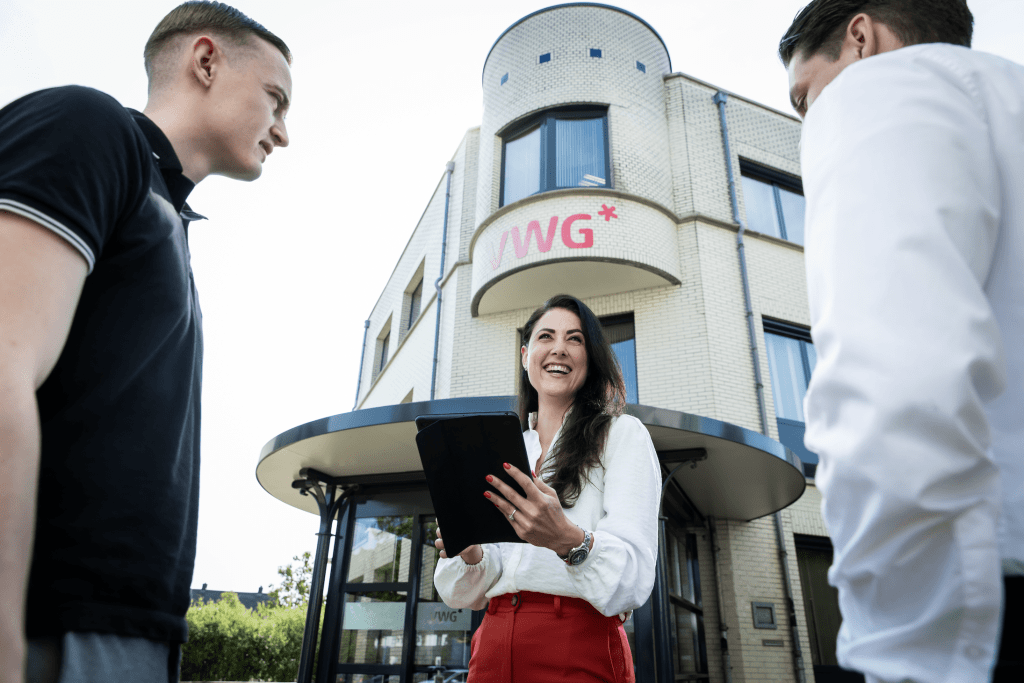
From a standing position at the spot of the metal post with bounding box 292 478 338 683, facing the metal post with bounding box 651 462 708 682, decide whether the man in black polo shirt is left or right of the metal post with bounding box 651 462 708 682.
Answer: right

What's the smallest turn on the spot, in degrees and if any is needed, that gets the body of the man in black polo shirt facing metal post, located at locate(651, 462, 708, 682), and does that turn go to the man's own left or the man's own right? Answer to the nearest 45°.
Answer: approximately 45° to the man's own left

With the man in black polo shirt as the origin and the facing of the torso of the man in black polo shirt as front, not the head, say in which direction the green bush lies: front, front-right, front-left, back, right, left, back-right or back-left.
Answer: left

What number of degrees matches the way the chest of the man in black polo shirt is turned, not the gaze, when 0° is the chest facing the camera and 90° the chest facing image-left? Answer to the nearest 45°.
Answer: approximately 270°

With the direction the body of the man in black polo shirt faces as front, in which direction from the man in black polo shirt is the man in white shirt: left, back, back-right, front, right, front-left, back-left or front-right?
front-right

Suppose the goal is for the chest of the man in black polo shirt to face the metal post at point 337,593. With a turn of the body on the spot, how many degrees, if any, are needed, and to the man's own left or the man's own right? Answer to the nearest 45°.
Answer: approximately 90° to the man's own left

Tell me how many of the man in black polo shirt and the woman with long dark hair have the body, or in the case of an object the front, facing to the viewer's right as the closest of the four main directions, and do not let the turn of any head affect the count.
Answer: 1

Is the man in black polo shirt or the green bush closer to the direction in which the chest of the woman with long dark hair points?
the man in black polo shirt

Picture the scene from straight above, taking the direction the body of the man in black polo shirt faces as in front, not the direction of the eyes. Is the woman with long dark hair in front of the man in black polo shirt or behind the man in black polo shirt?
in front

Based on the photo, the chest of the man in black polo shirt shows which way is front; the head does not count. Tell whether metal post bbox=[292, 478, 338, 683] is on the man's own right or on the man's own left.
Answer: on the man's own left

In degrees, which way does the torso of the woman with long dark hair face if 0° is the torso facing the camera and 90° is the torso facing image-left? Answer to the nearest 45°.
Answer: approximately 45°

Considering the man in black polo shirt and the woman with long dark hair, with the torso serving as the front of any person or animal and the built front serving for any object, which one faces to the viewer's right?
the man in black polo shirt

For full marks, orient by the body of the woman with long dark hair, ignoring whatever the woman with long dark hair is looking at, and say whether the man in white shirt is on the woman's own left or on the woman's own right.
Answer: on the woman's own left

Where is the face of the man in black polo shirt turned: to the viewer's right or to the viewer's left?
to the viewer's right
